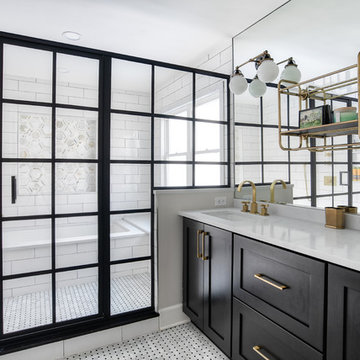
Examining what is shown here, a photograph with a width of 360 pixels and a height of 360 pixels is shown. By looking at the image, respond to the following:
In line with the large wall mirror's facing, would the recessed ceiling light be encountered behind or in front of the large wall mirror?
in front

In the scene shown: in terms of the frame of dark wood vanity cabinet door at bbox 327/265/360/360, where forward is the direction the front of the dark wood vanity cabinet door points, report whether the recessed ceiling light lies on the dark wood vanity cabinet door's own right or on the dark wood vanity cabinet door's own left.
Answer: on the dark wood vanity cabinet door's own right

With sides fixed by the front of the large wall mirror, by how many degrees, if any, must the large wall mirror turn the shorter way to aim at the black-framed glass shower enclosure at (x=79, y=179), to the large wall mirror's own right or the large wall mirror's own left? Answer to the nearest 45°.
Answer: approximately 45° to the large wall mirror's own right

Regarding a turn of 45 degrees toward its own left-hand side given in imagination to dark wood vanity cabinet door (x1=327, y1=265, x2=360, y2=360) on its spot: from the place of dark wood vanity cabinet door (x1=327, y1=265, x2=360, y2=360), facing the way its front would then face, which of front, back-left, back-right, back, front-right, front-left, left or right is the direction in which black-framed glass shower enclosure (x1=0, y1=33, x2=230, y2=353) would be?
right

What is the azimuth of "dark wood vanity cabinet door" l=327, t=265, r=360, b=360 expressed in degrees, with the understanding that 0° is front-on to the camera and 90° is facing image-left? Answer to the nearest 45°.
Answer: approximately 45°

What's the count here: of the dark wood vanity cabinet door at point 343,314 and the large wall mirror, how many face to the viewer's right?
0

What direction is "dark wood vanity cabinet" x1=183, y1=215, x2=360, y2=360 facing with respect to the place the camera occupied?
facing the viewer and to the left of the viewer

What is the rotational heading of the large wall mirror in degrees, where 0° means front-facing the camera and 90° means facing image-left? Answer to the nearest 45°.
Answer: approximately 45°
